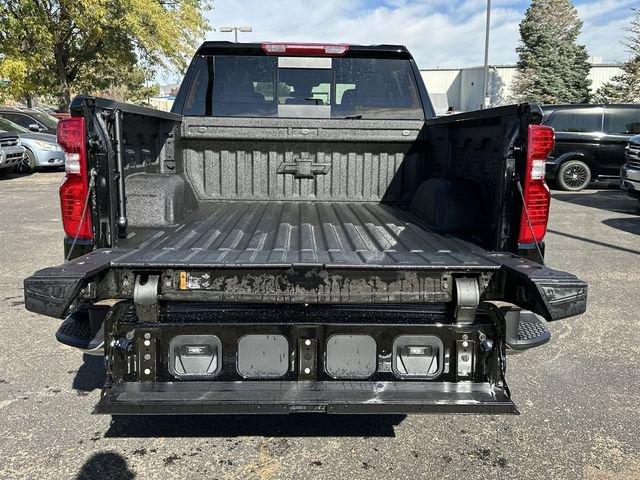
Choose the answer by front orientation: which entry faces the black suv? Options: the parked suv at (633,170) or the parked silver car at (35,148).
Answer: the parked silver car

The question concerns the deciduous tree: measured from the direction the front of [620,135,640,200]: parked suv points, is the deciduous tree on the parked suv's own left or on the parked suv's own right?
on the parked suv's own right

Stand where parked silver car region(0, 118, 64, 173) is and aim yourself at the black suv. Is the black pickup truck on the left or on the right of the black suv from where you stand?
right

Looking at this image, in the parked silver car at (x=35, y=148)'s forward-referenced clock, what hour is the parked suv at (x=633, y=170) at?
The parked suv is roughly at 12 o'clock from the parked silver car.

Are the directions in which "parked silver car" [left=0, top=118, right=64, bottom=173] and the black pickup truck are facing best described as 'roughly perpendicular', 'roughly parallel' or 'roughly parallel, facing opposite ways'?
roughly perpendicular

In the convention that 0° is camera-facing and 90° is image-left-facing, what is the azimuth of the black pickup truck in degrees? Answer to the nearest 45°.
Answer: approximately 180°

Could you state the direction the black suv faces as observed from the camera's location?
facing to the right of the viewer

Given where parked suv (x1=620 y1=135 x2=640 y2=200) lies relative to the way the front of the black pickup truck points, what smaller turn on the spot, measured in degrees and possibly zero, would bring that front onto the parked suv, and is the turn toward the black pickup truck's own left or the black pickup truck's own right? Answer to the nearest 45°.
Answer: approximately 45° to the black pickup truck's own right

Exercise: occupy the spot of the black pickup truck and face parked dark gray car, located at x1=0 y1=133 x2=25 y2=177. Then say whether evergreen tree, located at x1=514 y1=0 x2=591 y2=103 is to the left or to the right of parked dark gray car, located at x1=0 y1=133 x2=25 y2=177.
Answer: right

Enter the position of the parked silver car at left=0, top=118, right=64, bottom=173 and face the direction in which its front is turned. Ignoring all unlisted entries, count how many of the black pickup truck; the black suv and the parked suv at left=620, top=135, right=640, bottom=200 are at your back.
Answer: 0

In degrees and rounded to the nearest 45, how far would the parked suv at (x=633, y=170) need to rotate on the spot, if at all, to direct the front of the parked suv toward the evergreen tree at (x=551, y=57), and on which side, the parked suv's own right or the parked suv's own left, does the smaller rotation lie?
approximately 135° to the parked suv's own right

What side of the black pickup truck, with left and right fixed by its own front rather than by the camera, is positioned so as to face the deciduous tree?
front

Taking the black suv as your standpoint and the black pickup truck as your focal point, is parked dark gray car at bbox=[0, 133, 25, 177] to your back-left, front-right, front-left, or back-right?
front-right

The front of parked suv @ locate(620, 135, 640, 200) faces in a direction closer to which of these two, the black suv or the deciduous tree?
the deciduous tree
